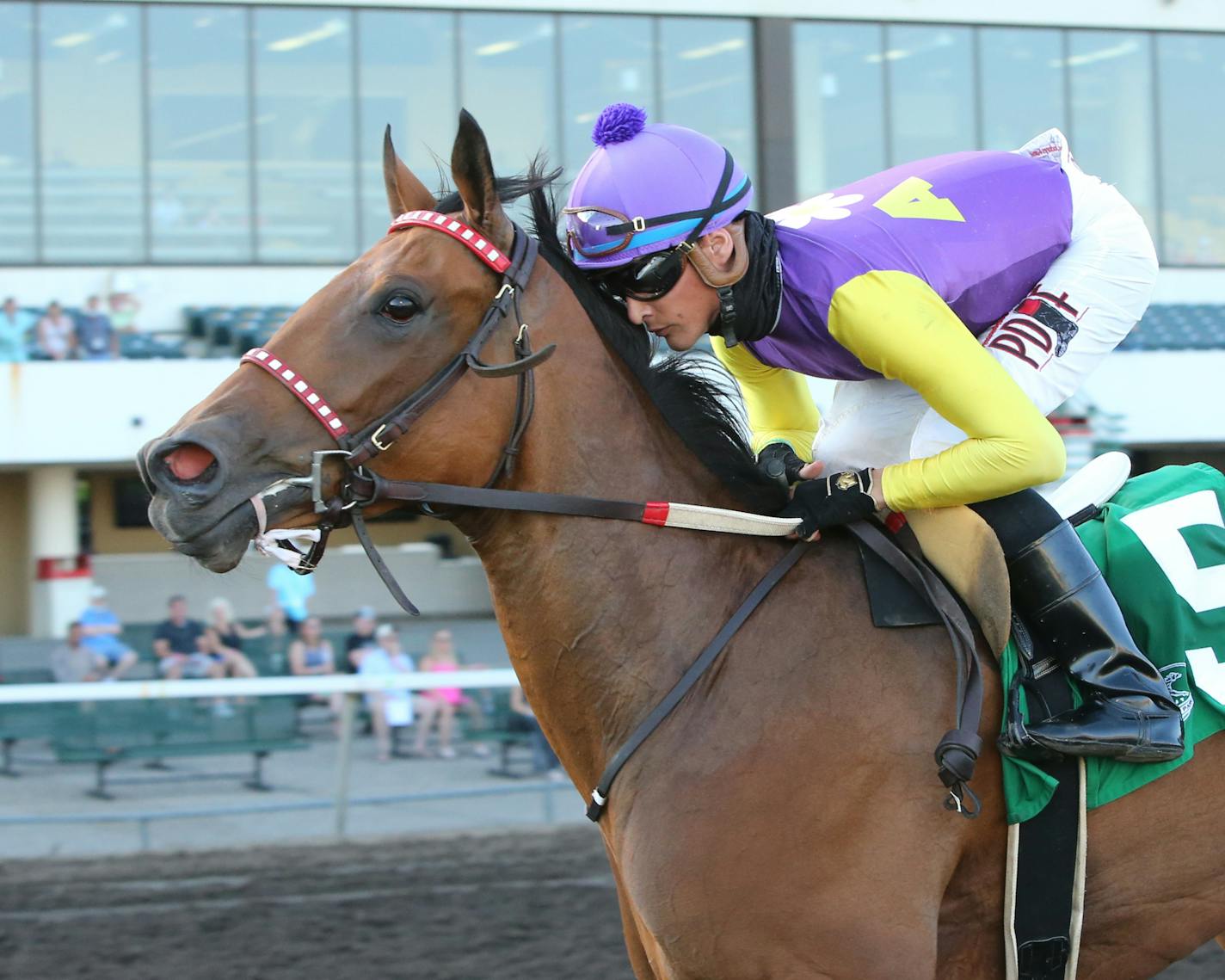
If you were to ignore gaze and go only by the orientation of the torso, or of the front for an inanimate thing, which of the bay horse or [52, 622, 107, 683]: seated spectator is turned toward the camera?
the seated spectator

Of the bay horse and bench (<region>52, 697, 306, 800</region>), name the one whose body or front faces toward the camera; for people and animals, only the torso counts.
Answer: the bench

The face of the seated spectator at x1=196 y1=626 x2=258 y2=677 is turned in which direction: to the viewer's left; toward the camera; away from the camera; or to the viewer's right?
toward the camera

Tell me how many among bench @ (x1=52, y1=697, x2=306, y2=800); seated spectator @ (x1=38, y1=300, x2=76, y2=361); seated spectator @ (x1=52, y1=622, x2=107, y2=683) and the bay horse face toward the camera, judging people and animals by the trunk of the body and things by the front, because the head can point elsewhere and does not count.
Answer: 3

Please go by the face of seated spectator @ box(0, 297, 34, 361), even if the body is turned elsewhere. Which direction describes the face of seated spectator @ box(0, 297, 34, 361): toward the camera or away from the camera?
toward the camera

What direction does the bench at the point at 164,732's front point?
toward the camera

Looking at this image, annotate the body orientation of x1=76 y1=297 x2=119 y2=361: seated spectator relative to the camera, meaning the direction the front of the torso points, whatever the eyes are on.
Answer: toward the camera

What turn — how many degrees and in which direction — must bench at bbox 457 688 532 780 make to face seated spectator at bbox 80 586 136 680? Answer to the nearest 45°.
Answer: approximately 135° to its right

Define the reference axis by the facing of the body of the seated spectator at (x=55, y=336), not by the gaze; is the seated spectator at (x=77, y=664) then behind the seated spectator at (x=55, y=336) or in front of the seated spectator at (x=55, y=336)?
in front

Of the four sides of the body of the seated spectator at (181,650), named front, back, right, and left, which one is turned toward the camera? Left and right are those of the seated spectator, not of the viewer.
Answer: front

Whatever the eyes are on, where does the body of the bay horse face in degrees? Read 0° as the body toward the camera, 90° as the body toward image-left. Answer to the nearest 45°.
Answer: approximately 90°

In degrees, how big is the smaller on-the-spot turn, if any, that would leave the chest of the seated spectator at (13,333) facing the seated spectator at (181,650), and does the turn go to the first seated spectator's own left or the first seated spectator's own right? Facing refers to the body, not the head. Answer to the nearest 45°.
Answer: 0° — they already face them

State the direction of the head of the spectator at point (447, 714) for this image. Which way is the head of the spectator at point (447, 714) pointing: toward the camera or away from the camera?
toward the camera

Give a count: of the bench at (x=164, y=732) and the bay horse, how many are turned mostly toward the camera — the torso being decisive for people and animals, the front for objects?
1

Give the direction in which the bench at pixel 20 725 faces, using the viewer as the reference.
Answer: facing the viewer

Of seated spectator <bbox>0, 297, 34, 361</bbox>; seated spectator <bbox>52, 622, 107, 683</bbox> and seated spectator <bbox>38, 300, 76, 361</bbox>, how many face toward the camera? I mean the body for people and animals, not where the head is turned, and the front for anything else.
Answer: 3

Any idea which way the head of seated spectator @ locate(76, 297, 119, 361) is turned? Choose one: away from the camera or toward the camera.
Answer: toward the camera
